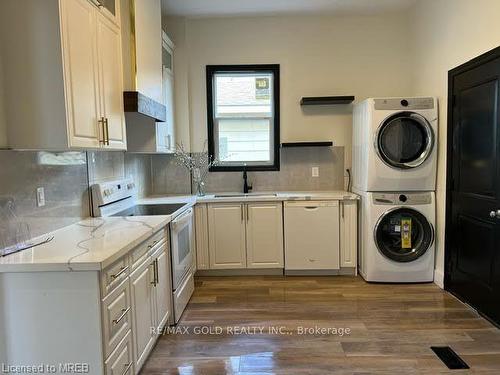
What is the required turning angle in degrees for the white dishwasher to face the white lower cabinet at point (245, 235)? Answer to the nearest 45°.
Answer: approximately 90° to its right

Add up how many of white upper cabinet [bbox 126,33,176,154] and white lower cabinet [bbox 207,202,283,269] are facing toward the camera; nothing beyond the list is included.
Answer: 1

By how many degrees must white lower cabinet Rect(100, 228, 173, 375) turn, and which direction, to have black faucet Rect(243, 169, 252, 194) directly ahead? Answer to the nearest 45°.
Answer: approximately 90° to its left

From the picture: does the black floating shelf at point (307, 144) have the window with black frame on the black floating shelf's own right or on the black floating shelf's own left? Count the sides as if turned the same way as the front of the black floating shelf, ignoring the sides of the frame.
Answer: on the black floating shelf's own right

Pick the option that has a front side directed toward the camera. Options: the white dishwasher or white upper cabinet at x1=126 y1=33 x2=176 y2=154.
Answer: the white dishwasher

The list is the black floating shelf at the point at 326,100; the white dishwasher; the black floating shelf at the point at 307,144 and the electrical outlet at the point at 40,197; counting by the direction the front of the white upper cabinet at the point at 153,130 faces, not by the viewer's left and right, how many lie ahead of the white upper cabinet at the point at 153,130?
3

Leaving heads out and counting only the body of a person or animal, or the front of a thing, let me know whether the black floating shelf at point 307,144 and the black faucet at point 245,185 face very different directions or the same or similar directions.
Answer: same or similar directions

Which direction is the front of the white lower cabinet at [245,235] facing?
toward the camera

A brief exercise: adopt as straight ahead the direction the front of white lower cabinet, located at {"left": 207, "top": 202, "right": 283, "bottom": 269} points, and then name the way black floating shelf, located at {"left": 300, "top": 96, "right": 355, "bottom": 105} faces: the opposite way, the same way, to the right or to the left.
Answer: the same way

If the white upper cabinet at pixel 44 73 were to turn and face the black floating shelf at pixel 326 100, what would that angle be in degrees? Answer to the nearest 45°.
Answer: approximately 90° to its left

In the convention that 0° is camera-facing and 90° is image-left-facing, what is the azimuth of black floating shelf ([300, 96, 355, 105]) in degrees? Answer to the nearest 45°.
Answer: approximately 0°

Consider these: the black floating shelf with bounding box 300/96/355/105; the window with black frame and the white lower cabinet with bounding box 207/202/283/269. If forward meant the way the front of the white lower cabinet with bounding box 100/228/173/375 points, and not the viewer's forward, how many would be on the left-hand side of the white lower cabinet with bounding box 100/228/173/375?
3

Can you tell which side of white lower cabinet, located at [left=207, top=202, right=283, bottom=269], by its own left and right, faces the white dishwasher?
left

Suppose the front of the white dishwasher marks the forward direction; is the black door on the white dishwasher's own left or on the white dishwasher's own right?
on the white dishwasher's own left
